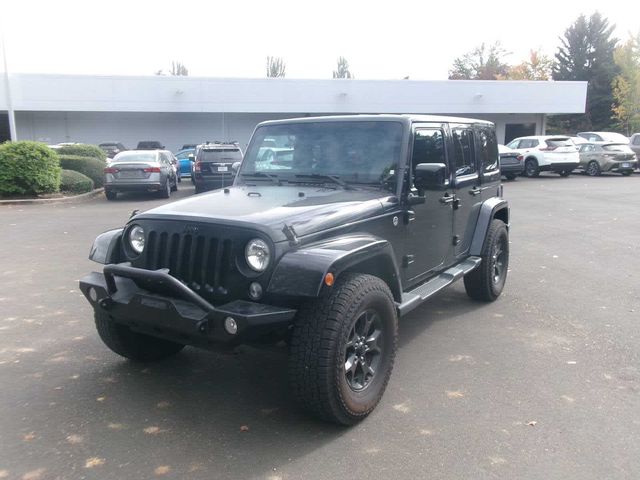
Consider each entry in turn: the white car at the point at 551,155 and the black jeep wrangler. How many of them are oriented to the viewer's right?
0

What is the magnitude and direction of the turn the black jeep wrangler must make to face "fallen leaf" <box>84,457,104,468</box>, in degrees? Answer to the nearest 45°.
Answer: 0° — it already faces it

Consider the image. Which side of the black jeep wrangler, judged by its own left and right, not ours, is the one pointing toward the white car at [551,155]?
back

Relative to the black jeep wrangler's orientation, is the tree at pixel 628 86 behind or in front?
behind

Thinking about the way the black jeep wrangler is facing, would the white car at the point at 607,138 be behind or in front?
behind

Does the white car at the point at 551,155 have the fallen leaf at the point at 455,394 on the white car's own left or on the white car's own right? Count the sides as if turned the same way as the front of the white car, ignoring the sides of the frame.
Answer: on the white car's own left

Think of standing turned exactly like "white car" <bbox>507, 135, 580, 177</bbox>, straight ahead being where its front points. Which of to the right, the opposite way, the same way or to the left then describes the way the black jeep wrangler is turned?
to the left

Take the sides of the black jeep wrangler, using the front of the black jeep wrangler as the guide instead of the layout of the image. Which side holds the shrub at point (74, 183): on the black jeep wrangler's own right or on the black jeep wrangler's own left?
on the black jeep wrangler's own right

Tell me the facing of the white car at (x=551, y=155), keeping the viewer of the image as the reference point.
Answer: facing away from the viewer and to the left of the viewer

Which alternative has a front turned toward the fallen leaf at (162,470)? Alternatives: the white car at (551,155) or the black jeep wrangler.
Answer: the black jeep wrangler

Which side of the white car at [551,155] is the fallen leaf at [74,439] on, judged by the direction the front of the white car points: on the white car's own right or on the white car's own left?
on the white car's own left

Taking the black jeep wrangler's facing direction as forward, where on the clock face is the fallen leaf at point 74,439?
The fallen leaf is roughly at 1 o'clock from the black jeep wrangler.

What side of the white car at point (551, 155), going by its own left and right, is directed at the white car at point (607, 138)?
right
